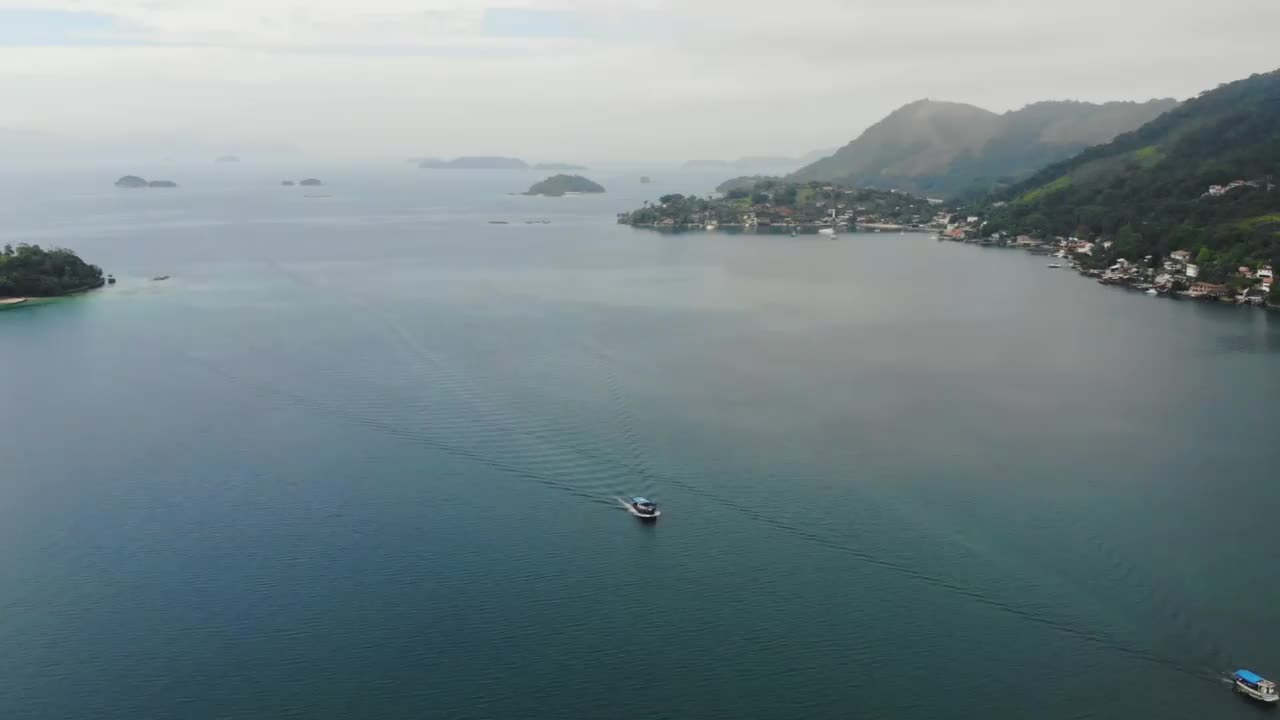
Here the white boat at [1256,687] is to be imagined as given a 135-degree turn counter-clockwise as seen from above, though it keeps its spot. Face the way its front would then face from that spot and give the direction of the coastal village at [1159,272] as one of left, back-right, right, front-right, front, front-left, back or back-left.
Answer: front

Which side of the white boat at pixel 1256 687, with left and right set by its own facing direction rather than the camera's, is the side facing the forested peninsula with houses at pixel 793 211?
back

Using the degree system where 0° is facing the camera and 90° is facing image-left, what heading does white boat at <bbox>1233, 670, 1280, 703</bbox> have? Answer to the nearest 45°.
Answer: approximately 315°

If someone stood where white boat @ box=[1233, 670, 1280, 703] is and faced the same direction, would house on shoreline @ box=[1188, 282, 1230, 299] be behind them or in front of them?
behind

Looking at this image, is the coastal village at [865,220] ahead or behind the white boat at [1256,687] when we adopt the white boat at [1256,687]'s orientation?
behind

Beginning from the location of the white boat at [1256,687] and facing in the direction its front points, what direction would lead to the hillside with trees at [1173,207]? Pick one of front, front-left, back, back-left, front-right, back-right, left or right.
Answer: back-left

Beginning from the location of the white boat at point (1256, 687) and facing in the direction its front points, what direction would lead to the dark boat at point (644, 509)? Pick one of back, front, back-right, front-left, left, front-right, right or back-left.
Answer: back-right
